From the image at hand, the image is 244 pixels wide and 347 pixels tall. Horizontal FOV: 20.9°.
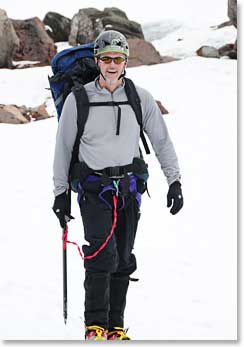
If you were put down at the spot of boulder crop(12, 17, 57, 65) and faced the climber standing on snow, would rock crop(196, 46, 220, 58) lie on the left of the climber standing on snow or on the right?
left

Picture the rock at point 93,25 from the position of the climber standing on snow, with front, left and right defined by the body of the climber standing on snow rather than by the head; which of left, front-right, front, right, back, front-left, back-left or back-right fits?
back

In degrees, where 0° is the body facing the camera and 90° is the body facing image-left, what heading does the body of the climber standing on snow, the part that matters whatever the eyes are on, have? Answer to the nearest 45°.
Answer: approximately 0°

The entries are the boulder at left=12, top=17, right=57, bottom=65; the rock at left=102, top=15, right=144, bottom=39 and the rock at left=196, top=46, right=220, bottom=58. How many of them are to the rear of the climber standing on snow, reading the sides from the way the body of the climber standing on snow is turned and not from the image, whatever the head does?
3

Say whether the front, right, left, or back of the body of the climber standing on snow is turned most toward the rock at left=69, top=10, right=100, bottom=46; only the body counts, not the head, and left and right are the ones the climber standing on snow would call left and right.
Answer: back

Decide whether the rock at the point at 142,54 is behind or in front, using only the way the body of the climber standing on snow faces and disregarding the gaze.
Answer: behind

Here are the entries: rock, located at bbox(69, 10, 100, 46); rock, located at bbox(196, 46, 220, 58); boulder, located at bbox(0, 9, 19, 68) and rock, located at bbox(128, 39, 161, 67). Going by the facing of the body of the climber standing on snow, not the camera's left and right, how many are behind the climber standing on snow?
4

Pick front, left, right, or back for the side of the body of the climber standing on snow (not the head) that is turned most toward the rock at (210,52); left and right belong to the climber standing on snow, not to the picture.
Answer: back

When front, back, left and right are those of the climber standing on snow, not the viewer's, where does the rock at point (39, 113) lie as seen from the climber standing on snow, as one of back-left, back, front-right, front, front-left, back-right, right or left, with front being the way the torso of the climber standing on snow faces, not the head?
back

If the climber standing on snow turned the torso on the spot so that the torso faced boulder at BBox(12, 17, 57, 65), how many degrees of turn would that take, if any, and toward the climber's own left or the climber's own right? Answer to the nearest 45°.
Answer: approximately 180°

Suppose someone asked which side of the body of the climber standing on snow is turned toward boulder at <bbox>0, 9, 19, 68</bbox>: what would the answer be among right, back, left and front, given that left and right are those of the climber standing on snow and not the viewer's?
back
